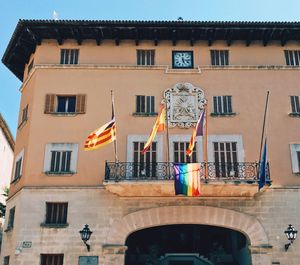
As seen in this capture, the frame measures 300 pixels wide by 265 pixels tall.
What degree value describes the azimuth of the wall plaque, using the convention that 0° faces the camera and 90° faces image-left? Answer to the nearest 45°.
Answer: approximately 0°

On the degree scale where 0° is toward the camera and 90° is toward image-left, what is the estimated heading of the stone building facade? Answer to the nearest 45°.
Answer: approximately 0°

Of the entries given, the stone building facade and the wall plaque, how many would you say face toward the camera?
2

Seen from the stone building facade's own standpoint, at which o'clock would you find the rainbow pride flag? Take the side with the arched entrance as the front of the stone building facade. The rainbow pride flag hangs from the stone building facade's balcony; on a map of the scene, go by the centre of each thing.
The rainbow pride flag is roughly at 11 o'clock from the stone building facade.
